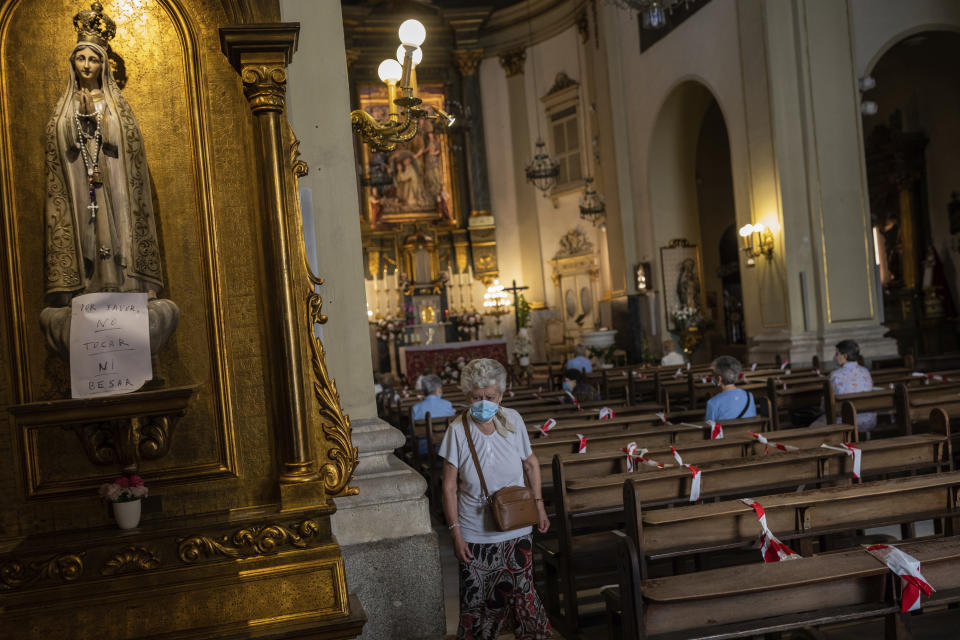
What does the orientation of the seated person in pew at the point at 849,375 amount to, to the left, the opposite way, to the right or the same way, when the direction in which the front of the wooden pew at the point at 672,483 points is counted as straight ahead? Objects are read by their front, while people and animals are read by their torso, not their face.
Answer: the same way

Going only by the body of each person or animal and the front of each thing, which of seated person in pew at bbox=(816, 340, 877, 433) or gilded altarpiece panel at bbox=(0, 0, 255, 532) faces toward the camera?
the gilded altarpiece panel

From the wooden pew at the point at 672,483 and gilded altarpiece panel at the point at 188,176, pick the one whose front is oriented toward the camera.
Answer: the gilded altarpiece panel

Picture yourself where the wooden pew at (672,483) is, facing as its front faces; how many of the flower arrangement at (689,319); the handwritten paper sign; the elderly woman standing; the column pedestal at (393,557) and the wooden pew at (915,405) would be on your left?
3

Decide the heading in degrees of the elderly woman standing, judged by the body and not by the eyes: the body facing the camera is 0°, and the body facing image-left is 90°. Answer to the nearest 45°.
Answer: approximately 0°

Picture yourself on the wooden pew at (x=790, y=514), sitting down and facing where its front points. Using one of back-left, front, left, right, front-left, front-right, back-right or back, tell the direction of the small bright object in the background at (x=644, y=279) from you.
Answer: front-right

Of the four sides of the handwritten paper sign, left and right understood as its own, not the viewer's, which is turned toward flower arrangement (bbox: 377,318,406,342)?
back

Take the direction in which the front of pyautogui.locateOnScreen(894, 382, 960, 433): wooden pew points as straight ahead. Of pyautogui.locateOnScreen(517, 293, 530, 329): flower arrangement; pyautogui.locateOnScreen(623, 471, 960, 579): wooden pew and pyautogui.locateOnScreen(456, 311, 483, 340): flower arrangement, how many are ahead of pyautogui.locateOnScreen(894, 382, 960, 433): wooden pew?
2

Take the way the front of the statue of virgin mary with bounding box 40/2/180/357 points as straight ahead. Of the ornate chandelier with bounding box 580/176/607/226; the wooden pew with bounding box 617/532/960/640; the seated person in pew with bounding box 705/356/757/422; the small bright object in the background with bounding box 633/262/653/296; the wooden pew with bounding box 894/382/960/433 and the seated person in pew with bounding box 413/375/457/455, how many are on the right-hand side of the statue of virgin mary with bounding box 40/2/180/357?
0

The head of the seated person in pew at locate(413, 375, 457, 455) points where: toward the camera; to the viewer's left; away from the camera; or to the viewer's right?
away from the camera

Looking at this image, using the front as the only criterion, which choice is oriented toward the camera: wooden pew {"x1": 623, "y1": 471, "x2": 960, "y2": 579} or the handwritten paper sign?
the handwritten paper sign

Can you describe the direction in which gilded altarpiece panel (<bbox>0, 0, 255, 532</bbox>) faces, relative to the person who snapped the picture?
facing the viewer

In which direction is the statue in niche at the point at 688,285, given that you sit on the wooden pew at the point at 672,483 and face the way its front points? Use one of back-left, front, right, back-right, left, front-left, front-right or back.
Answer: front-right

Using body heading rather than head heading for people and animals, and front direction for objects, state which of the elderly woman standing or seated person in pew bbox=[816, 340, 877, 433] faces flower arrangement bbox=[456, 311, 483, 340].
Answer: the seated person in pew

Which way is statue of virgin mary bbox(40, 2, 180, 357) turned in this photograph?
toward the camera

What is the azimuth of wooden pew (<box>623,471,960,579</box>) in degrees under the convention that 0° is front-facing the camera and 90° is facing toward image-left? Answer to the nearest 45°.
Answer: approximately 135°
